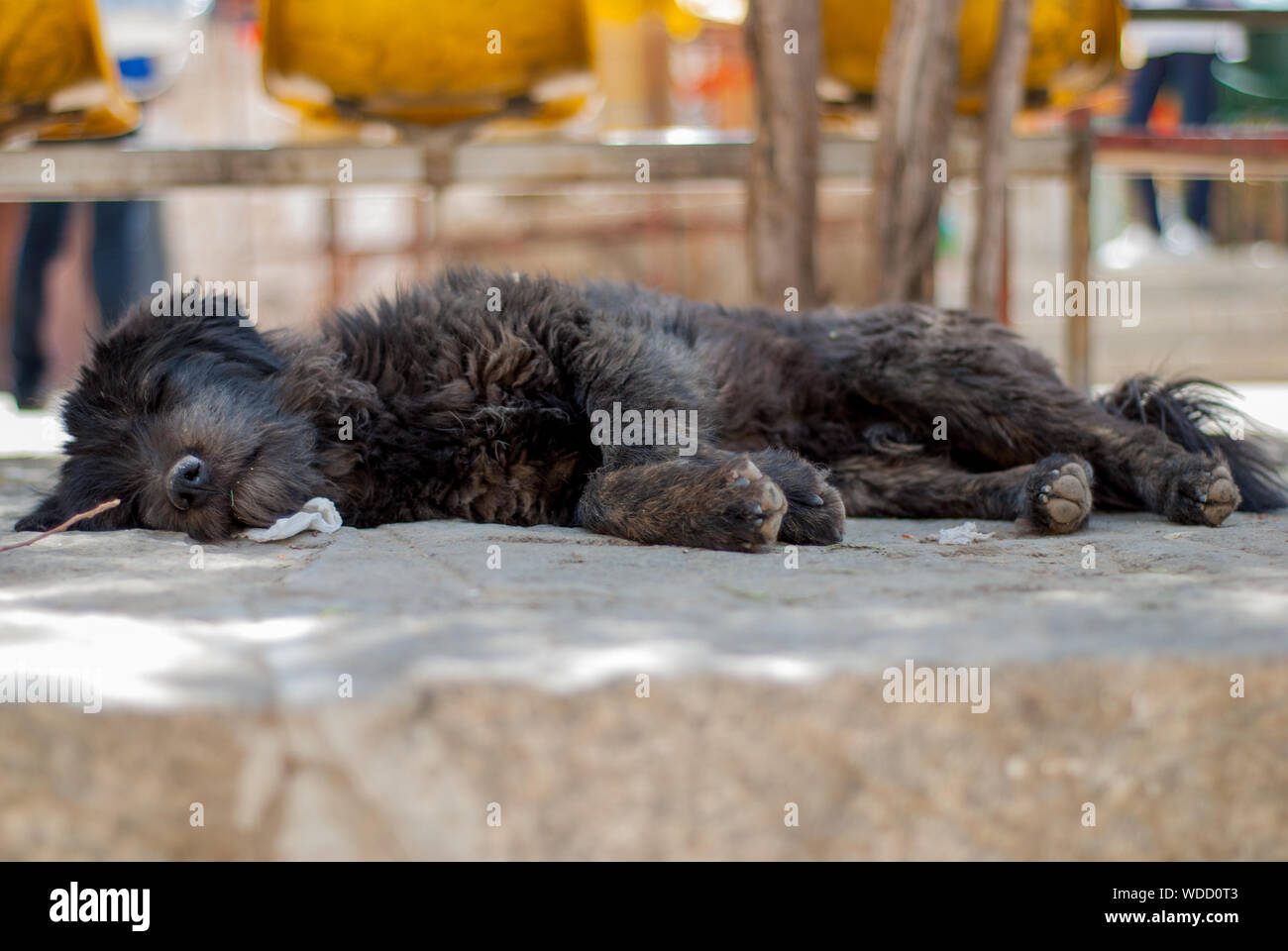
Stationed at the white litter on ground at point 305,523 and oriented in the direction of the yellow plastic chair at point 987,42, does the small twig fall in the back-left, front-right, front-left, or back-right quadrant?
back-left

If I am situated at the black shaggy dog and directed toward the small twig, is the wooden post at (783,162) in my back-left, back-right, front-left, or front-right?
back-right
